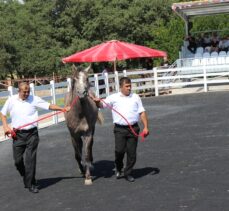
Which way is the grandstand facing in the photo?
toward the camera

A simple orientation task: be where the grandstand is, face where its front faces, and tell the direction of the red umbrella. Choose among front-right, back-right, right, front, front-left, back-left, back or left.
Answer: front-right

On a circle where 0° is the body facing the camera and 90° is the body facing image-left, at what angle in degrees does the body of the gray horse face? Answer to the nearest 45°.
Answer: approximately 0°

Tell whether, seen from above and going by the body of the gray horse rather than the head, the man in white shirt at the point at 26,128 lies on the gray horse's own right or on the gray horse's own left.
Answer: on the gray horse's own right

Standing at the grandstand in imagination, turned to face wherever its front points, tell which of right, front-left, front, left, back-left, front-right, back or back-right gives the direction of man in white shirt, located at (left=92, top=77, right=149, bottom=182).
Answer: front

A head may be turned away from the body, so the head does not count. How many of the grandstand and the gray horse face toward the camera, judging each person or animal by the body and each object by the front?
2

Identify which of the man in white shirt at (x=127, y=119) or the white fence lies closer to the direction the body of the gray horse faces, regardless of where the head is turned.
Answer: the man in white shirt

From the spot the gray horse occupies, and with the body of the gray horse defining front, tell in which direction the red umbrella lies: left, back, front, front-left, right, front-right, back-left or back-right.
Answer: back

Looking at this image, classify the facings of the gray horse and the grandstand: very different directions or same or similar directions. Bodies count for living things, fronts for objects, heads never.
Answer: same or similar directions

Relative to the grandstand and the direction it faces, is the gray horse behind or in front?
in front

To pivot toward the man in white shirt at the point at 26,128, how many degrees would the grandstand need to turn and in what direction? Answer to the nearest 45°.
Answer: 0° — it already faces them

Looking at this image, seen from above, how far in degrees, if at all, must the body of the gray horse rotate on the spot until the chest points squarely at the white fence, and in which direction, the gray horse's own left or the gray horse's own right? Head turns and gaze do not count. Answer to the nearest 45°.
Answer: approximately 180°
